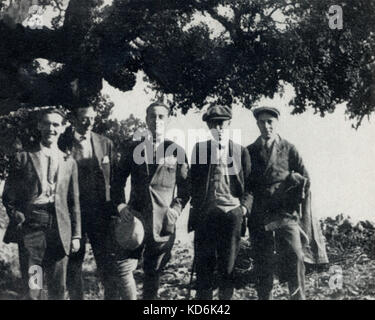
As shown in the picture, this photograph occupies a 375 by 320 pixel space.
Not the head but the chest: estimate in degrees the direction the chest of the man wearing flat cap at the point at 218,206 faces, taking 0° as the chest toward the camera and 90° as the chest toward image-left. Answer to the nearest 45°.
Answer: approximately 0°

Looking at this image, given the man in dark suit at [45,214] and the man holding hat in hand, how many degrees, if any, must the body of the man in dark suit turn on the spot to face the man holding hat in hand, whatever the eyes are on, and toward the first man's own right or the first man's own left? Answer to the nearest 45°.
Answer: approximately 90° to the first man's own left

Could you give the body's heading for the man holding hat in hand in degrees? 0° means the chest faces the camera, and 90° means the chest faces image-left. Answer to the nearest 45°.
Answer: approximately 0°

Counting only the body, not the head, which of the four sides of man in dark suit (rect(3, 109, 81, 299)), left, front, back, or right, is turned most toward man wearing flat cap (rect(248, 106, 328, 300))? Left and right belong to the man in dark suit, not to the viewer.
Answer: left

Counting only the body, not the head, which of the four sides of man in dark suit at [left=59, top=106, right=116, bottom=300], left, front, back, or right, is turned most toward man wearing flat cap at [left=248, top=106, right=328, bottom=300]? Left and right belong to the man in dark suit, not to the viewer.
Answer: left
